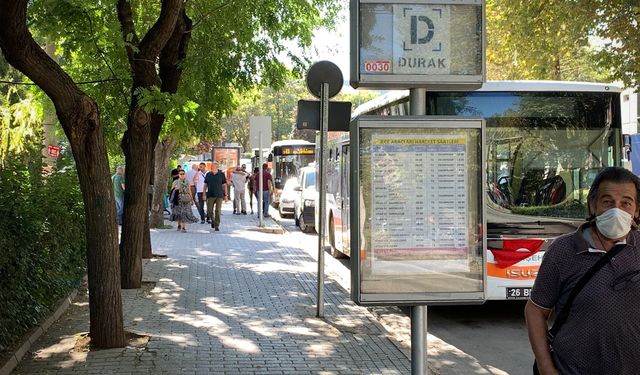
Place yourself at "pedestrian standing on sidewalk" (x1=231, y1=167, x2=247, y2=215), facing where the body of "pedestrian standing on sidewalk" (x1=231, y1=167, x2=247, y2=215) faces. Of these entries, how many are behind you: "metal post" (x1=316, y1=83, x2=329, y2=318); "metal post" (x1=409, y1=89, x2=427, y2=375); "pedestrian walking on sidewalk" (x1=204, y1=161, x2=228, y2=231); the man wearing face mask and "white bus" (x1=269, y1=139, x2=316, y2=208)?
4

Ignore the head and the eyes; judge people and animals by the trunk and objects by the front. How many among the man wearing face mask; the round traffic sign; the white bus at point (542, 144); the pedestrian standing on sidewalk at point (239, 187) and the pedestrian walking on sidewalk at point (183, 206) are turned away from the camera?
2

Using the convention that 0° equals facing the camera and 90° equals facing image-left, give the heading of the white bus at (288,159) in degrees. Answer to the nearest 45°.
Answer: approximately 0°

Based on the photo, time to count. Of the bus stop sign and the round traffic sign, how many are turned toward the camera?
1

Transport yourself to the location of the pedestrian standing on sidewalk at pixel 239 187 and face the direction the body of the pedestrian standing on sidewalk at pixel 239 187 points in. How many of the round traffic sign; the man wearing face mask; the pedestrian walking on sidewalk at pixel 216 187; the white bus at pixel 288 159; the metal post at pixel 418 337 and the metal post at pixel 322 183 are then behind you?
5

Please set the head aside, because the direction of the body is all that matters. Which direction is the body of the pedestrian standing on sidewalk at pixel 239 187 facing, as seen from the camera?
away from the camera

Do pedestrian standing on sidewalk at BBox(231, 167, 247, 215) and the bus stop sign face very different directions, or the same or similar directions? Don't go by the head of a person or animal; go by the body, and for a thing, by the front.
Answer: very different directions

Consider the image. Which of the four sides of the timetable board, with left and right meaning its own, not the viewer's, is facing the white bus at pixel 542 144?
back

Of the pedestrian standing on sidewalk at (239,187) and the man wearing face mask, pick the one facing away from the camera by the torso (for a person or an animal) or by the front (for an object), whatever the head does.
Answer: the pedestrian standing on sidewalk

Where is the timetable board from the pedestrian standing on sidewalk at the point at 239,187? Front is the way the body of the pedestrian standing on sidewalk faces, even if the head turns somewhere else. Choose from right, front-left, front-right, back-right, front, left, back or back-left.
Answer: back

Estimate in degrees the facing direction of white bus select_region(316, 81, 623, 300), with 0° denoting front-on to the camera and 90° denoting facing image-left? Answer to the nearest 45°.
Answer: approximately 315°
